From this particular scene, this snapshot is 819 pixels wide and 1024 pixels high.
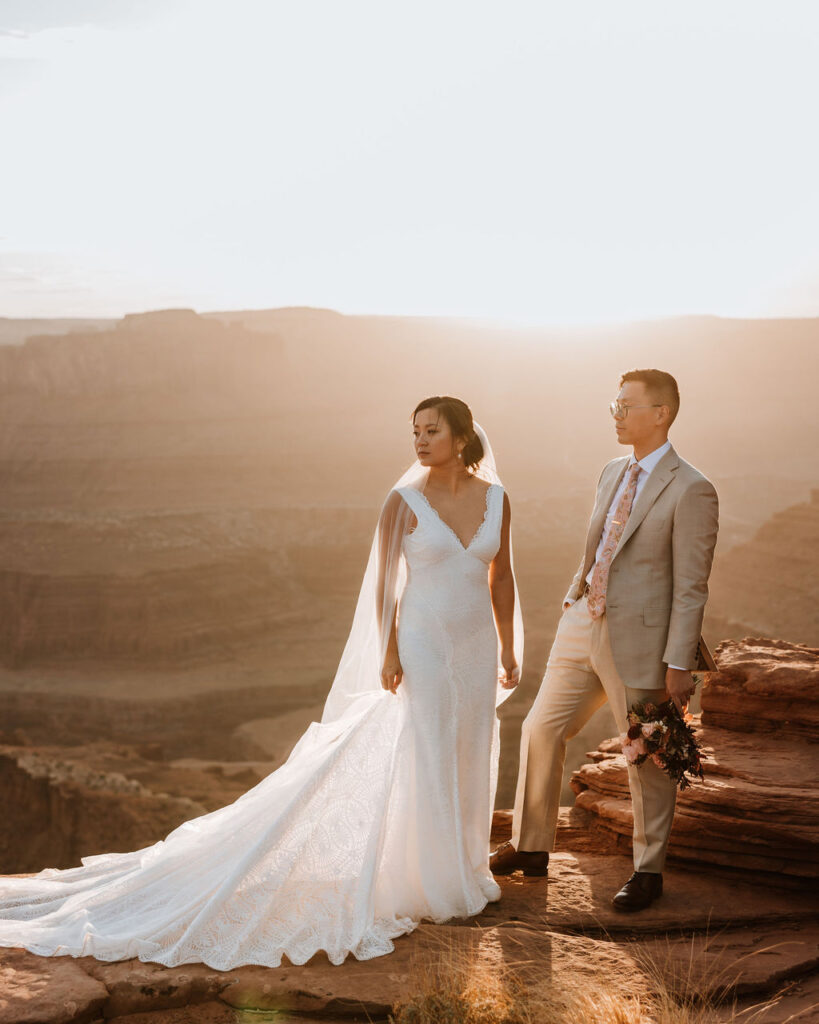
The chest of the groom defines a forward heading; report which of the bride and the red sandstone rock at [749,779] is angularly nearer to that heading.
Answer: the bride

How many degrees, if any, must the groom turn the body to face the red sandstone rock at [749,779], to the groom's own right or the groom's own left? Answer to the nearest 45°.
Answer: approximately 180°

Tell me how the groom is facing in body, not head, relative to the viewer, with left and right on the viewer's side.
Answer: facing the viewer and to the left of the viewer

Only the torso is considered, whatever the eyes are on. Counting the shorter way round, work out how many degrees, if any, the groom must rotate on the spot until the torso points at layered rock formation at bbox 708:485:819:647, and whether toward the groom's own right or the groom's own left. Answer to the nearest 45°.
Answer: approximately 135° to the groom's own right

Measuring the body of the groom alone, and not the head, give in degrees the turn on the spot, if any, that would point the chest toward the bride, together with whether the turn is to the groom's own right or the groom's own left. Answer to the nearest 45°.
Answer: approximately 45° to the groom's own right
